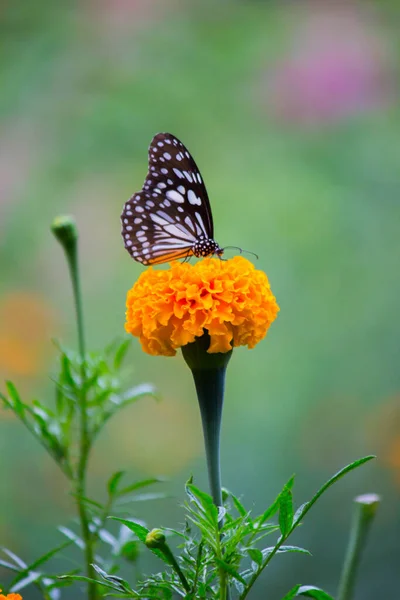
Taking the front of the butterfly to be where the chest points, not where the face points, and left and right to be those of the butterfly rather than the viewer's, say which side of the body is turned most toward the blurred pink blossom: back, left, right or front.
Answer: left

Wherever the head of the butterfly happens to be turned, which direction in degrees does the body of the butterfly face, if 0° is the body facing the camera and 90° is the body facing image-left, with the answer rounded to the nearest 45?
approximately 270°
